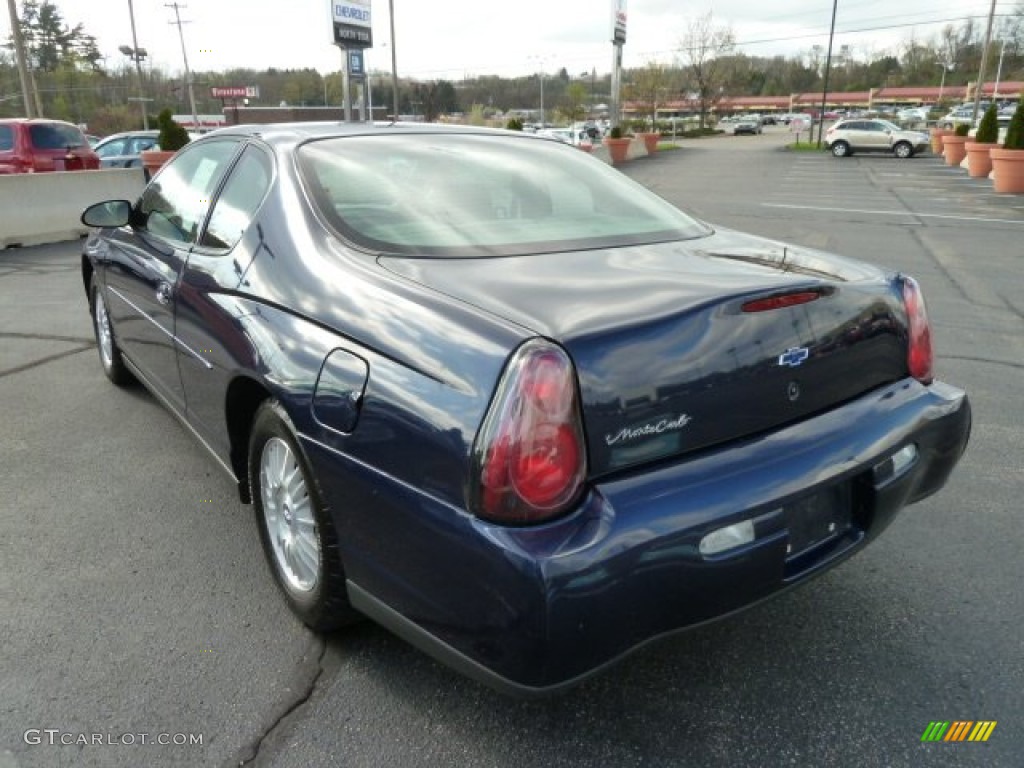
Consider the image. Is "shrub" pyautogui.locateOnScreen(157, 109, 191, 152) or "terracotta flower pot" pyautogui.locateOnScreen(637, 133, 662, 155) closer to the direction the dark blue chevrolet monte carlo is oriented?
the shrub

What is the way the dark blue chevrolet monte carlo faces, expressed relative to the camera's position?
facing away from the viewer and to the left of the viewer

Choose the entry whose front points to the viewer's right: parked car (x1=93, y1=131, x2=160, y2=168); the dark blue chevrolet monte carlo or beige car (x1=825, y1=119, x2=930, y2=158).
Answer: the beige car

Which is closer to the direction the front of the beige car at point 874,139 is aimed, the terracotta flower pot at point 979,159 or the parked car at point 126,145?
the terracotta flower pot

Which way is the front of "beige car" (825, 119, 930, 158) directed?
to the viewer's right

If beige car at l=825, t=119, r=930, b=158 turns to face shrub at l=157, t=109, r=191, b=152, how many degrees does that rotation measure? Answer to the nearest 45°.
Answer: approximately 135° to its right

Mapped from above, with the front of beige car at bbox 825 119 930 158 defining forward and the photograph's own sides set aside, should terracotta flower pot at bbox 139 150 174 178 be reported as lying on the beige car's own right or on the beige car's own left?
on the beige car's own right

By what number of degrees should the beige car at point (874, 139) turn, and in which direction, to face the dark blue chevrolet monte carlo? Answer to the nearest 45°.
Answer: approximately 90° to its right
